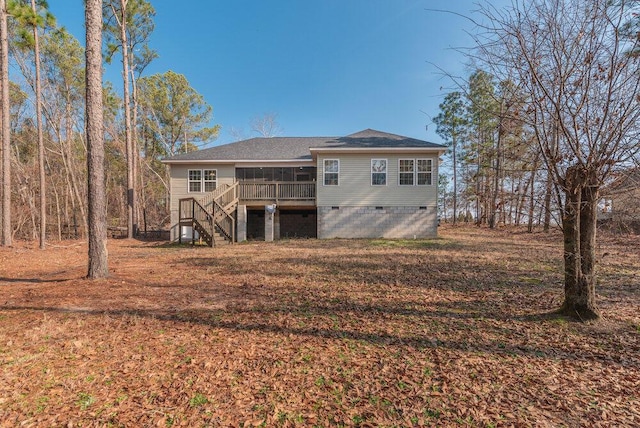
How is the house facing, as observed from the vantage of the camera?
facing away from the viewer
